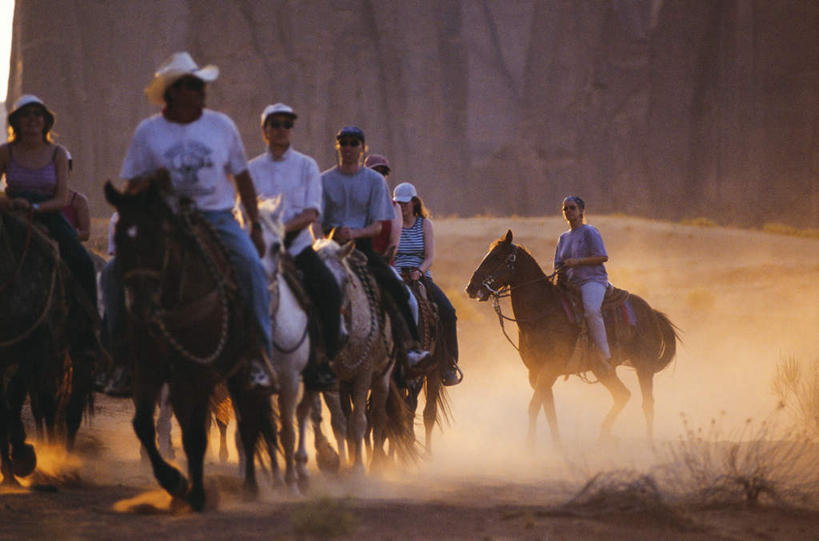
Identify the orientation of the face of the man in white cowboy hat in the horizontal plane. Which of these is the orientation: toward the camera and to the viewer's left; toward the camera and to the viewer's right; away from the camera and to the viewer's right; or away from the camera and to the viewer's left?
toward the camera and to the viewer's right

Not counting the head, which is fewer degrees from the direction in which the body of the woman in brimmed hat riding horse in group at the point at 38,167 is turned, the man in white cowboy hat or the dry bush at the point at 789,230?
the man in white cowboy hat

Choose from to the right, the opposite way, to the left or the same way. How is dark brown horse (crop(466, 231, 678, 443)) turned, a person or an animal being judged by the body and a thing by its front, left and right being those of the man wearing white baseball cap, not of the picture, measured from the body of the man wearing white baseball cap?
to the right

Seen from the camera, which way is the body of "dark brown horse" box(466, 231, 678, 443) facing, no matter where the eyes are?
to the viewer's left

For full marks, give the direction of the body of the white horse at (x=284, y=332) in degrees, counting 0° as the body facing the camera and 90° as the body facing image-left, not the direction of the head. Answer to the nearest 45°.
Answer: approximately 0°

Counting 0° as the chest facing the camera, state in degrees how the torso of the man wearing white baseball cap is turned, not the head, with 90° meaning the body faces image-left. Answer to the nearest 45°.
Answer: approximately 0°
